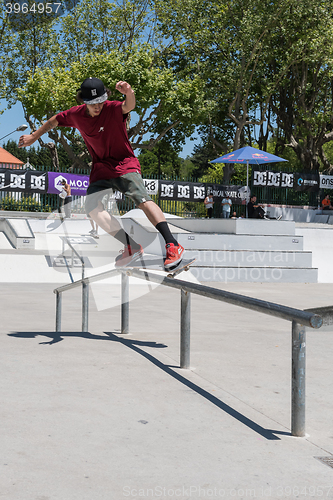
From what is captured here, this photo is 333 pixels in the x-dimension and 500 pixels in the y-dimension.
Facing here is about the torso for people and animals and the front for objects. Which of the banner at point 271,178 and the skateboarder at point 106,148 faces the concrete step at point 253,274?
the banner

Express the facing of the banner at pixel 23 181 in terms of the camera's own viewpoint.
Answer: facing the viewer

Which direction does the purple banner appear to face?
toward the camera

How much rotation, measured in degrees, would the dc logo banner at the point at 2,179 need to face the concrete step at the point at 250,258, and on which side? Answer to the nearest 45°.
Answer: approximately 45° to its left

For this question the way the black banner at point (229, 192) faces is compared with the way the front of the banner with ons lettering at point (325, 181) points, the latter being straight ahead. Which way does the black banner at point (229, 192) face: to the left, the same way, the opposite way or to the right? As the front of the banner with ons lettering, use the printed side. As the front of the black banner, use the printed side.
the same way

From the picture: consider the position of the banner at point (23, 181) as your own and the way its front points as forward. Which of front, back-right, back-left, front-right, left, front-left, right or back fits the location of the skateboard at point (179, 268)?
front

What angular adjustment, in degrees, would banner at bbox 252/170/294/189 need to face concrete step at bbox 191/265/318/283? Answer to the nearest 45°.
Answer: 0° — it already faces it

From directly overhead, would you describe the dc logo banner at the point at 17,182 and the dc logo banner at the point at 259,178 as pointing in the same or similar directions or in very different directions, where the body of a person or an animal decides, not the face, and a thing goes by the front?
same or similar directions

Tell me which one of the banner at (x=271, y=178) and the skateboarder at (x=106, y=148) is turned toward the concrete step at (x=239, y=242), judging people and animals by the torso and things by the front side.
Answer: the banner

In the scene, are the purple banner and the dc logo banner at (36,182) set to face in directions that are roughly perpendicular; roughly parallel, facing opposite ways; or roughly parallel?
roughly parallel

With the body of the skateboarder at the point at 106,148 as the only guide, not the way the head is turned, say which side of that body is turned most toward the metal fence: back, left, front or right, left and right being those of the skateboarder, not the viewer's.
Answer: back

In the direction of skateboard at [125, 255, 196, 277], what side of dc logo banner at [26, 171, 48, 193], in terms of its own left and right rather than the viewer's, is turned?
front

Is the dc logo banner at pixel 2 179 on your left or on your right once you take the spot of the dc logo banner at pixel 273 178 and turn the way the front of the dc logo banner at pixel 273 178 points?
on your right

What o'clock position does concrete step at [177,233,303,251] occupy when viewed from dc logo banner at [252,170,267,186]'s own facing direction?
The concrete step is roughly at 12 o'clock from the dc logo banner.

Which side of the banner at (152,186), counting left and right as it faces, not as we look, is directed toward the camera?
front

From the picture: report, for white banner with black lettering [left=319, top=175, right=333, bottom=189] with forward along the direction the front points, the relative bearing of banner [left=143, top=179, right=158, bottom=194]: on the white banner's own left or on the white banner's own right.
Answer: on the white banner's own right
